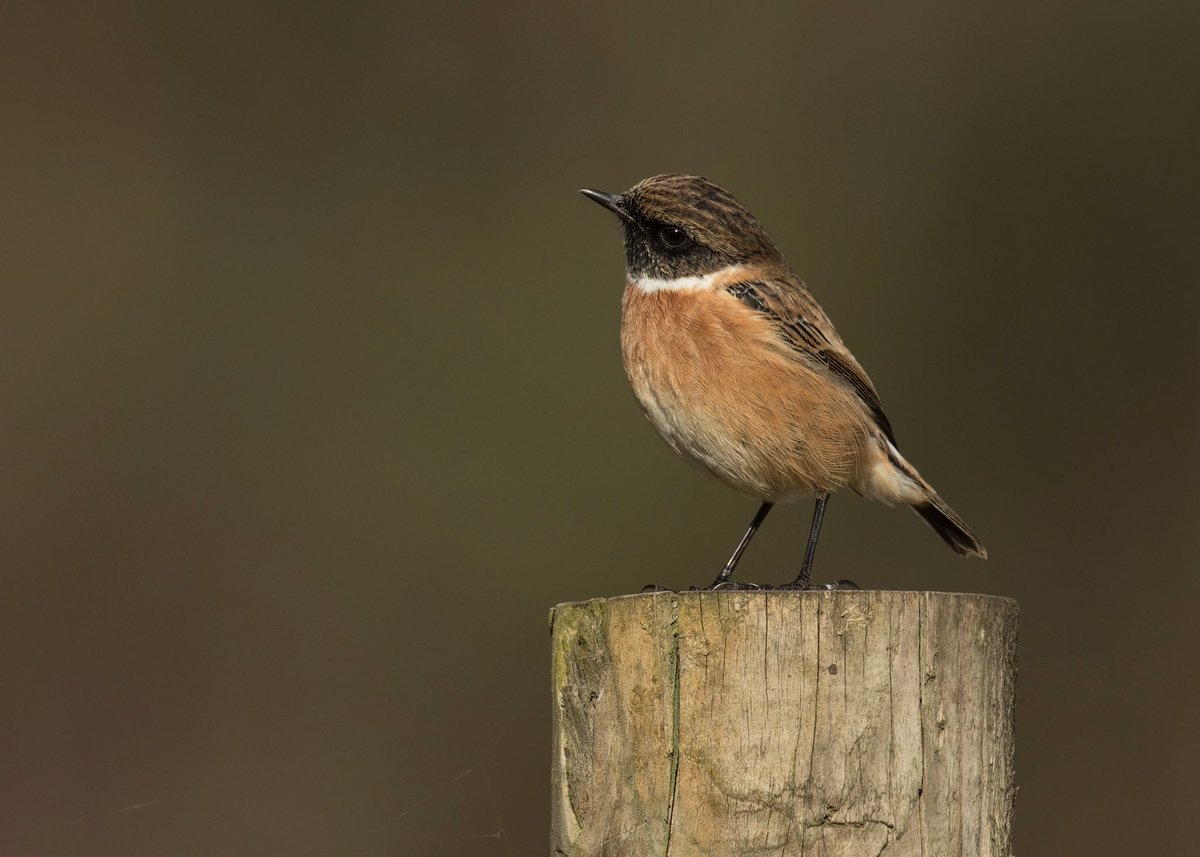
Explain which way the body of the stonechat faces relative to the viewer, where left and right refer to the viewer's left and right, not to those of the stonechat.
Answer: facing to the left of the viewer
